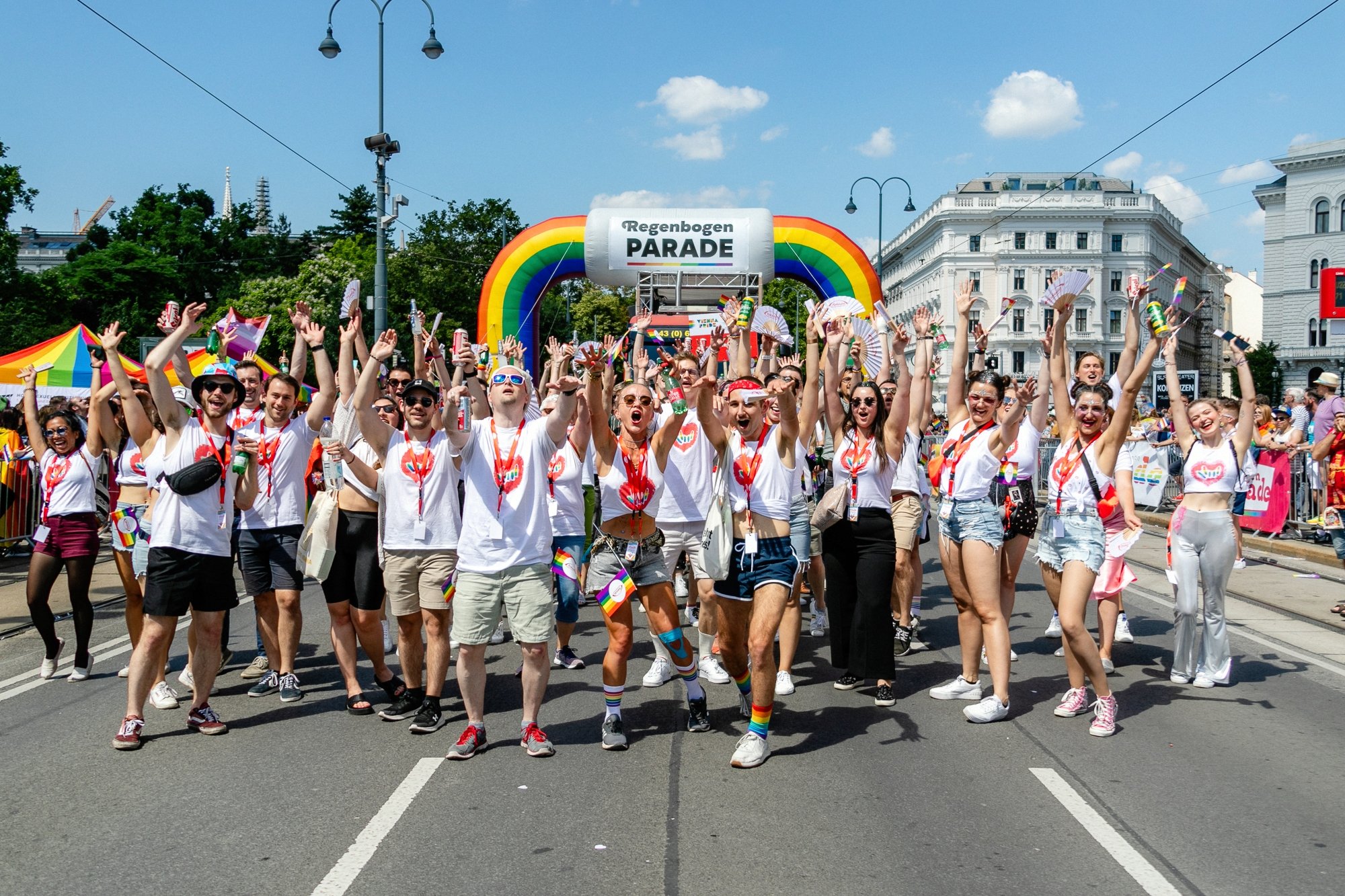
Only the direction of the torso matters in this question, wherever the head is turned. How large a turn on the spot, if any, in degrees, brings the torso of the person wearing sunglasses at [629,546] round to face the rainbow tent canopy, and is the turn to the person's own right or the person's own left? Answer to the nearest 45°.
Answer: approximately 135° to the person's own right

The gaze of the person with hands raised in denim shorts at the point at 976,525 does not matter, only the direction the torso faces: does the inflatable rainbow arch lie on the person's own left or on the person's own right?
on the person's own right

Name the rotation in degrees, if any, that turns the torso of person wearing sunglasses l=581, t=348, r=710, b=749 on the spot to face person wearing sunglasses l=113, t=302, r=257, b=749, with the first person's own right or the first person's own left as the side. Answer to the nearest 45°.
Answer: approximately 90° to the first person's own right

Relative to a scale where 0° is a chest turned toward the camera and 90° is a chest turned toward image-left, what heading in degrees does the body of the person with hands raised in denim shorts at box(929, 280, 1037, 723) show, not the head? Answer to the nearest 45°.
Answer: approximately 45°

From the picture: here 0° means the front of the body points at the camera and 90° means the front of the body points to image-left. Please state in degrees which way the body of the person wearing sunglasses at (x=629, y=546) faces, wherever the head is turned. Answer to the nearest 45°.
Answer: approximately 0°
